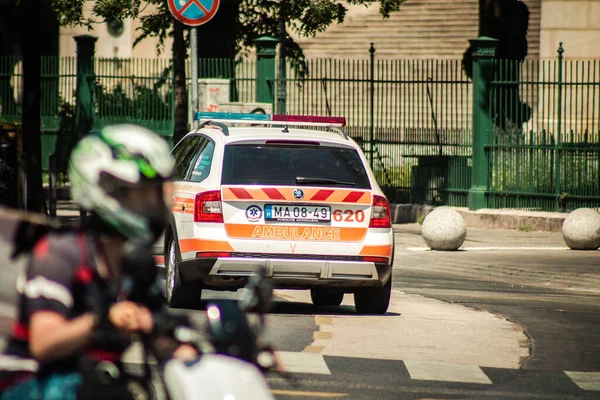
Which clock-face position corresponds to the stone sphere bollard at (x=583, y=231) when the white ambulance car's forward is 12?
The stone sphere bollard is roughly at 1 o'clock from the white ambulance car.

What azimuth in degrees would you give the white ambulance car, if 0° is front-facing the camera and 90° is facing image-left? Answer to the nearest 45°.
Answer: approximately 180°

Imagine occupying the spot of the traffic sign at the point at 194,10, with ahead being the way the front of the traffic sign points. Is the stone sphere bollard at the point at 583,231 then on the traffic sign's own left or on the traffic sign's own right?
on the traffic sign's own left

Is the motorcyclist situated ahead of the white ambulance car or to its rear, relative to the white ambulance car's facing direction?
to the rear

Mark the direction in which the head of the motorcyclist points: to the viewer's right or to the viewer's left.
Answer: to the viewer's right

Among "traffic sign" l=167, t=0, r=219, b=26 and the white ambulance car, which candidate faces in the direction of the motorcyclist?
the traffic sign

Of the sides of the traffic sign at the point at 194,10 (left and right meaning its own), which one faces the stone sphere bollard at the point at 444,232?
left

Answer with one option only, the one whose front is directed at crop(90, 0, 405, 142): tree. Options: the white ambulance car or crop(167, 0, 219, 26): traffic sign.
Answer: the white ambulance car

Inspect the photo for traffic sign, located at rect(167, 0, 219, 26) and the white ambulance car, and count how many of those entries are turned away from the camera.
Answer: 1

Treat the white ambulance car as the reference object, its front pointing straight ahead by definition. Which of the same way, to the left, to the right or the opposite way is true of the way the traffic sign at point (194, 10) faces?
the opposite way

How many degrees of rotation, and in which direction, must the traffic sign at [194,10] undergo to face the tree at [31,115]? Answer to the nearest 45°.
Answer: approximately 135° to its right

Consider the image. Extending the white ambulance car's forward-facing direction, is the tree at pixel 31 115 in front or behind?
in front

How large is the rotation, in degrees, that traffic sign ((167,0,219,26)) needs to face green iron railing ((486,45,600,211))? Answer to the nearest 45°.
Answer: approximately 135° to its left
